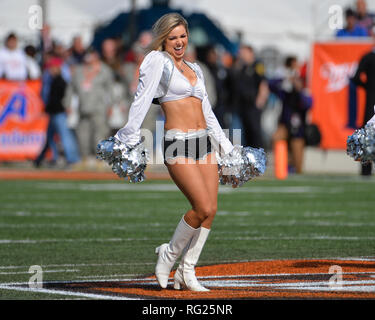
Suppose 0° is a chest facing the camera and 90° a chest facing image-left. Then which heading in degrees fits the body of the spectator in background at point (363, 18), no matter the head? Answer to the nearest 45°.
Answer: approximately 0°

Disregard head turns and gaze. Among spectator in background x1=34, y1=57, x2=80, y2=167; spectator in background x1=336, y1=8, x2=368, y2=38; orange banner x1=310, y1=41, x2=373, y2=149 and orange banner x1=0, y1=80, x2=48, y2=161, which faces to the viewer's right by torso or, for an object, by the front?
spectator in background x1=34, y1=57, x2=80, y2=167

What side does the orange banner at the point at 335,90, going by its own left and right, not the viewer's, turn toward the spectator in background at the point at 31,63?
right

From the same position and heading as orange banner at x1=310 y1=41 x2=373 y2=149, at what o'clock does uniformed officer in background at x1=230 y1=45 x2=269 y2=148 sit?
The uniformed officer in background is roughly at 3 o'clock from the orange banner.

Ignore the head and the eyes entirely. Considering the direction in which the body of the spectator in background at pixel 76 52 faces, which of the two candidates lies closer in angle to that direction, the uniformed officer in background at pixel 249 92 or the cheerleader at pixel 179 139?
the cheerleader

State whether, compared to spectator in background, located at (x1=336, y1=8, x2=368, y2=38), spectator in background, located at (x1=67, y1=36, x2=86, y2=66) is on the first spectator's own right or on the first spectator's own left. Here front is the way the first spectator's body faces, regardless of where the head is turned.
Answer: on the first spectator's own right

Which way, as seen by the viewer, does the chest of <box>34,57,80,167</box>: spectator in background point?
to the viewer's right
